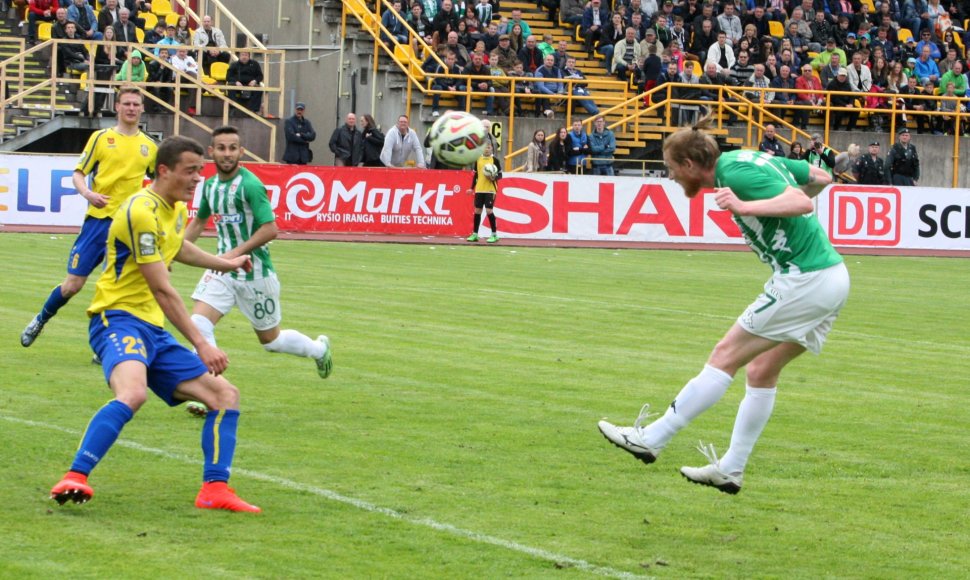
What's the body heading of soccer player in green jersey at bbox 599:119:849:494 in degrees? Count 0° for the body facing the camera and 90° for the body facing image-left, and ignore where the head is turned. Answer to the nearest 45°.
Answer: approximately 90°

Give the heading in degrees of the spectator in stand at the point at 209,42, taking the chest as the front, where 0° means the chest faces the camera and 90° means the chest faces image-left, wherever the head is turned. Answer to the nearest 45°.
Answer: approximately 0°

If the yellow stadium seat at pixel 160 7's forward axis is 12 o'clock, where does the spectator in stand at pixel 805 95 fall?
The spectator in stand is roughly at 9 o'clock from the yellow stadium seat.

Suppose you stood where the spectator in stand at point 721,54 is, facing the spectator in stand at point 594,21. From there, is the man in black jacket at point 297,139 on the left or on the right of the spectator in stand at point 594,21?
left

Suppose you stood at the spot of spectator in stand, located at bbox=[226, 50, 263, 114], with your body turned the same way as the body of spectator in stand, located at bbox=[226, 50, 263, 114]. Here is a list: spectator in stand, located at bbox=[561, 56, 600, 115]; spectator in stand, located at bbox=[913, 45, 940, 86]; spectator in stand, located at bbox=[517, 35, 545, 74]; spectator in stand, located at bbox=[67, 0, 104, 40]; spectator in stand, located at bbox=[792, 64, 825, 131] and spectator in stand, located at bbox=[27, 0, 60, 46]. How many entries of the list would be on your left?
4

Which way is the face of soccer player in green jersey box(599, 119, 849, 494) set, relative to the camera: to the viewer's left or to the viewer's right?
to the viewer's left

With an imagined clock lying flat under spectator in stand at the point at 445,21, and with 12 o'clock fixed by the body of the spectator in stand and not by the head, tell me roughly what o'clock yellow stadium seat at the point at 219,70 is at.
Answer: The yellow stadium seat is roughly at 3 o'clock from the spectator in stand.
